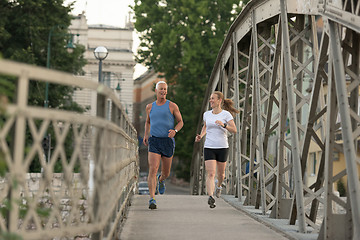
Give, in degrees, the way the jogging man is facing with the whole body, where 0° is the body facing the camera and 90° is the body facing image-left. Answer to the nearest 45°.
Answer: approximately 0°

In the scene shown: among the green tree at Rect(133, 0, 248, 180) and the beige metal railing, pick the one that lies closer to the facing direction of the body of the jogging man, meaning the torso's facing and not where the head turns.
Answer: the beige metal railing

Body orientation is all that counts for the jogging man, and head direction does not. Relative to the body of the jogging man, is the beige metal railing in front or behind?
in front

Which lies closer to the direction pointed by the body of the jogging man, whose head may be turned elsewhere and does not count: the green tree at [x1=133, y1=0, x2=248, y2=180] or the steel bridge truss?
the steel bridge truss

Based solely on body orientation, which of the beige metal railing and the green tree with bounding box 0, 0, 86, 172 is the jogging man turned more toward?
the beige metal railing

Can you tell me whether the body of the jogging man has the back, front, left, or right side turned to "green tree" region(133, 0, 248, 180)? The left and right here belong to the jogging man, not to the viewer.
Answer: back

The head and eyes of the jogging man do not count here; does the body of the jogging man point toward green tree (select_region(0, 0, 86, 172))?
no
